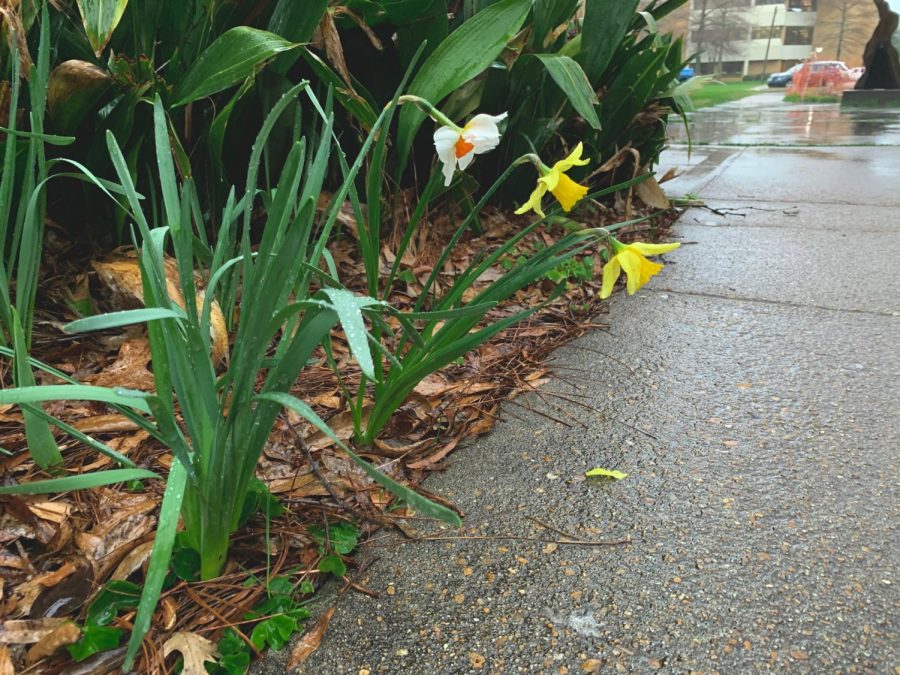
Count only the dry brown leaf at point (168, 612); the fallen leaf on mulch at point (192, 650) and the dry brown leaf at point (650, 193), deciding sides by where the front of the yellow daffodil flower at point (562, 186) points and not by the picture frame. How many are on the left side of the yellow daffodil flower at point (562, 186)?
1

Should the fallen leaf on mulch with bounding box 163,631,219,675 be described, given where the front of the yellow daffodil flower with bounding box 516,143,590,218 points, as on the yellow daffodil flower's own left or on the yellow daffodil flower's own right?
on the yellow daffodil flower's own right
